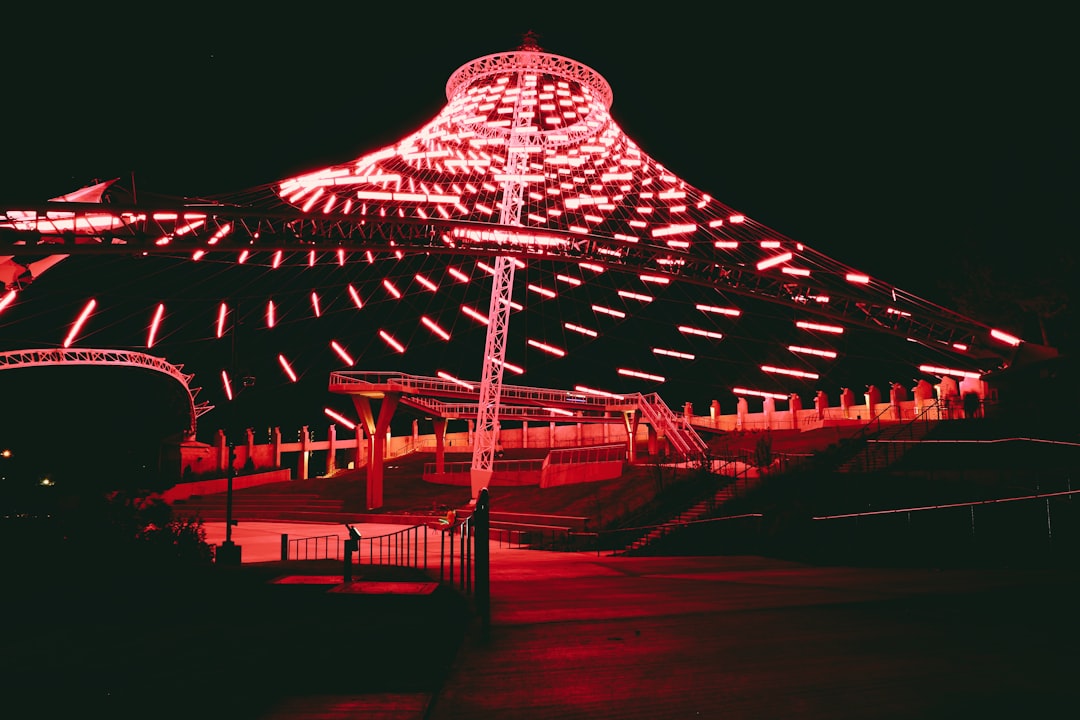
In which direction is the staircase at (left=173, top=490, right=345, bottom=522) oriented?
toward the camera

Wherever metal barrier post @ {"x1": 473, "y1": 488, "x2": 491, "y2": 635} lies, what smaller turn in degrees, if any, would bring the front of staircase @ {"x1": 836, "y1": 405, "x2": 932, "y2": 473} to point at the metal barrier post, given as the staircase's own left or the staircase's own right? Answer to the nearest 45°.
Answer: approximately 45° to the staircase's own left

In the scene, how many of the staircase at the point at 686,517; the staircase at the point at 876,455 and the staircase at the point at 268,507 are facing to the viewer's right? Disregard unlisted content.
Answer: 0

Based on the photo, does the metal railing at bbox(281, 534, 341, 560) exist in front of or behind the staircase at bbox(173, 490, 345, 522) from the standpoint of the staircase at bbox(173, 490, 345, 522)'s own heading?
in front

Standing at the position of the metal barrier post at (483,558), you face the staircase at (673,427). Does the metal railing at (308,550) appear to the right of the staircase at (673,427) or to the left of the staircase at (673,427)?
left

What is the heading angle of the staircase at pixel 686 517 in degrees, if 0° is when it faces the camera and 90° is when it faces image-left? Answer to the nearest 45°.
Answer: approximately 45°

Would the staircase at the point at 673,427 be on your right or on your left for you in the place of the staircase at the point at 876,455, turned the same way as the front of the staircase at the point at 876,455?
on your right

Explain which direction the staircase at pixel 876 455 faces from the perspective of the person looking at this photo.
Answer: facing the viewer and to the left of the viewer

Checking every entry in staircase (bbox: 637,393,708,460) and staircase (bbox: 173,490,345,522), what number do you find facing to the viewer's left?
0

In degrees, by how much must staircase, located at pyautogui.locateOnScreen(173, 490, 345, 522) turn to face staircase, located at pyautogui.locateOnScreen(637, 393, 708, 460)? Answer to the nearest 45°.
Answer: approximately 90° to its left

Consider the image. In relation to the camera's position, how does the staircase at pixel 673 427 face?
facing the viewer and to the right of the viewer

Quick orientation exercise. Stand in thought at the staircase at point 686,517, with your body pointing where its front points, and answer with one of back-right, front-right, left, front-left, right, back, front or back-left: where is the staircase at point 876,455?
back-left

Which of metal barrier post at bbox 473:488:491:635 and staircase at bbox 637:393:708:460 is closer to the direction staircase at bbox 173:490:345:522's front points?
the metal barrier post

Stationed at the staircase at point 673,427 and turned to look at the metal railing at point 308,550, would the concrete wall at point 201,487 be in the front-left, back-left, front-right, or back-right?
front-right

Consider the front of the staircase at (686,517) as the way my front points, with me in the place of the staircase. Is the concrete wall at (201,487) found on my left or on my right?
on my right

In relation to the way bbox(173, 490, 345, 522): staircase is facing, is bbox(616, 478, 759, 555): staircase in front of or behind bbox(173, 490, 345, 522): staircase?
in front

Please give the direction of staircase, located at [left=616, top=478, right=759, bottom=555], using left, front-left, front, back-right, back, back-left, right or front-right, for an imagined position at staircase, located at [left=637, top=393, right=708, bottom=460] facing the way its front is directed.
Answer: front-right
